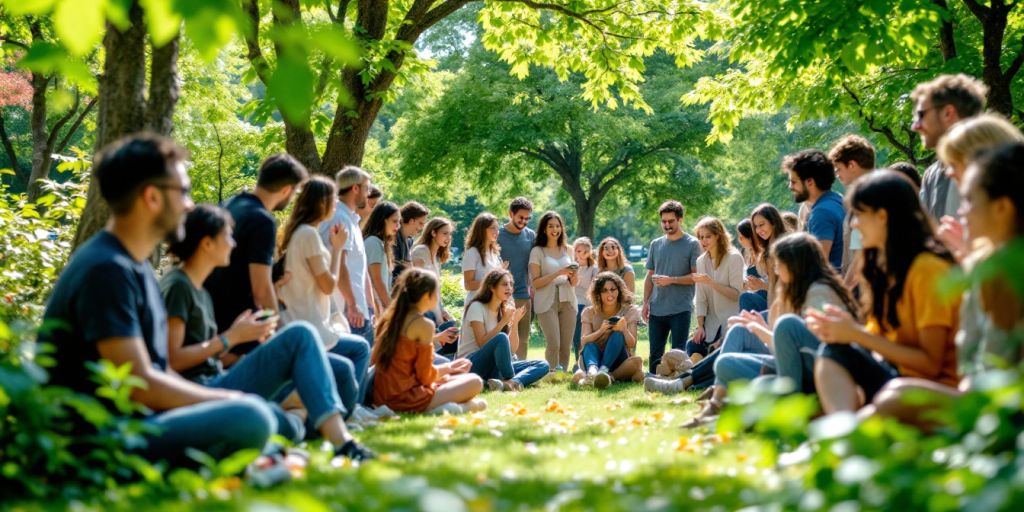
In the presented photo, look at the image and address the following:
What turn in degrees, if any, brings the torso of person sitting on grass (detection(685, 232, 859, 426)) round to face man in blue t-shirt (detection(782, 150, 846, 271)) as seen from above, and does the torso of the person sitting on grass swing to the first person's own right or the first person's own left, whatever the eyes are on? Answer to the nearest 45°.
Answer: approximately 90° to the first person's own right

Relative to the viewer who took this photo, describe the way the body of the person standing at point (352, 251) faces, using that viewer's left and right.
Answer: facing to the right of the viewer

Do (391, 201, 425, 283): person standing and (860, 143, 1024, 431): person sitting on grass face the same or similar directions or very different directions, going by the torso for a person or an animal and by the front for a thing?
very different directions

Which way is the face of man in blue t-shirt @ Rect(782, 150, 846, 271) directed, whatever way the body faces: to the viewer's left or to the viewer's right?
to the viewer's left

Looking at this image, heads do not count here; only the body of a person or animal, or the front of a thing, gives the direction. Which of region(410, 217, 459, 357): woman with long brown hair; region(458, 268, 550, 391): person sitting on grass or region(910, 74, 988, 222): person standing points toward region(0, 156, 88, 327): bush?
the person standing

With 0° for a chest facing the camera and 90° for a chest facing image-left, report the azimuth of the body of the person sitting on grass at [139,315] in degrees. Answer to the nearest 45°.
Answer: approximately 270°

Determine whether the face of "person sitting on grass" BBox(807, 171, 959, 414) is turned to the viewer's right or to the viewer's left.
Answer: to the viewer's left

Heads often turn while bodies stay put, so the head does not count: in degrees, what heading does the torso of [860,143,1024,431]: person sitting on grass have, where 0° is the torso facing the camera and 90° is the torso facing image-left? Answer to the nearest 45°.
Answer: approximately 90°
